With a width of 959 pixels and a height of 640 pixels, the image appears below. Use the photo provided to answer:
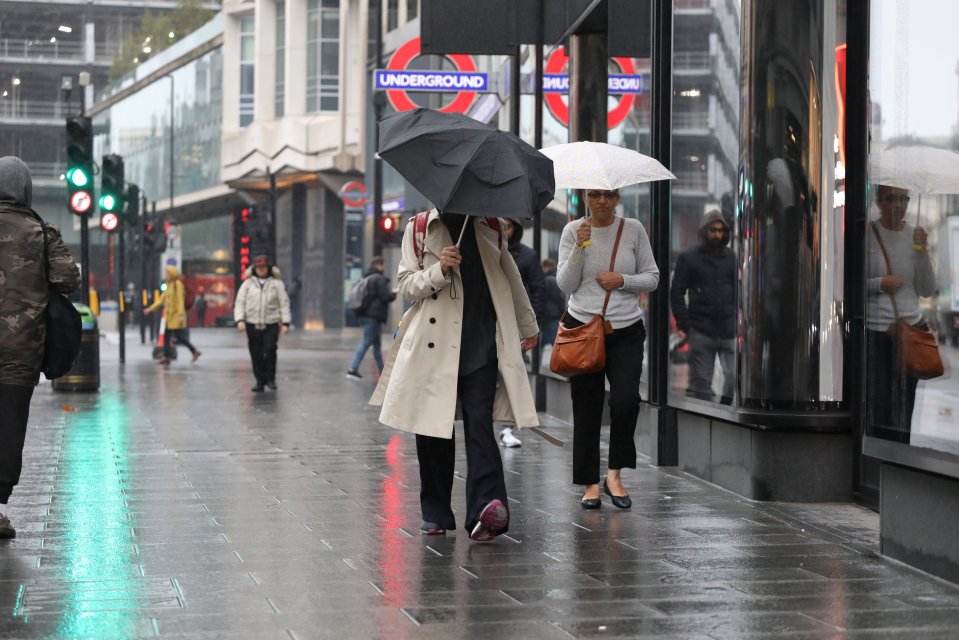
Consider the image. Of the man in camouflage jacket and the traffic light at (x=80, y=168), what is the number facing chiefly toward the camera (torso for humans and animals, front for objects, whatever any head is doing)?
1

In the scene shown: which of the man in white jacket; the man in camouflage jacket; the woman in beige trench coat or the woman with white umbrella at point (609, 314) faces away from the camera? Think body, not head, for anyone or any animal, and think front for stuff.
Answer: the man in camouflage jacket

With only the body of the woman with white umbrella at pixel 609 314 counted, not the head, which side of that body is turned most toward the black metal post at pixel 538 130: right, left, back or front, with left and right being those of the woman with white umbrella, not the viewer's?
back

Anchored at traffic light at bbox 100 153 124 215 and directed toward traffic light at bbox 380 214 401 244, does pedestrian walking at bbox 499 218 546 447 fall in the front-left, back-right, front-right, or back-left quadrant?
back-right

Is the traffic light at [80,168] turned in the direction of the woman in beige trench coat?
yes

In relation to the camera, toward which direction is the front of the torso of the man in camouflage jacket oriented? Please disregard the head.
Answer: away from the camera

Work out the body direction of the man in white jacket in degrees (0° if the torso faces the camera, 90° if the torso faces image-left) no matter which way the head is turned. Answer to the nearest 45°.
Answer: approximately 0°

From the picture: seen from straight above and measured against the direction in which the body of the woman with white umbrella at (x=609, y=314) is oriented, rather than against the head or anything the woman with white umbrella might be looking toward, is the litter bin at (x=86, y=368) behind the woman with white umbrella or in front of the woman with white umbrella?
behind

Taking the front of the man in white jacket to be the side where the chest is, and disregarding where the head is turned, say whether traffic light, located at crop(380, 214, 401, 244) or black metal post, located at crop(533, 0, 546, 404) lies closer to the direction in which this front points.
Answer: the black metal post

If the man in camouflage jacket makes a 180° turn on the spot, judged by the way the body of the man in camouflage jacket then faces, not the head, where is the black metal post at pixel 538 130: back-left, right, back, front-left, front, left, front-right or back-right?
back-left

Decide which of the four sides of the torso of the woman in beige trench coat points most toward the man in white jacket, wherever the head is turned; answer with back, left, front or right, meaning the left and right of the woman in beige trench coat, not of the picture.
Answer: back

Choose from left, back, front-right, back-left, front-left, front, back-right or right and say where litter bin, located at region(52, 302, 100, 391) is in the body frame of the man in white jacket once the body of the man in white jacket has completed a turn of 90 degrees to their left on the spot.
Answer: back

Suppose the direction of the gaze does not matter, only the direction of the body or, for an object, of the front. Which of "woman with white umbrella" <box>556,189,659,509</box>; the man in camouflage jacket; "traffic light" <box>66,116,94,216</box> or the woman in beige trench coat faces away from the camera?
the man in camouflage jacket

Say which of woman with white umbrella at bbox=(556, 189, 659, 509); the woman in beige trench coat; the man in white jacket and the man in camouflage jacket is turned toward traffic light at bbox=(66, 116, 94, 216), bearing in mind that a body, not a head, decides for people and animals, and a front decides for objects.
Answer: the man in camouflage jacket

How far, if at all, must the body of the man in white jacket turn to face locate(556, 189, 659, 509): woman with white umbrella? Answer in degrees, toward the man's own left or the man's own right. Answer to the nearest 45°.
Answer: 0° — they already face them

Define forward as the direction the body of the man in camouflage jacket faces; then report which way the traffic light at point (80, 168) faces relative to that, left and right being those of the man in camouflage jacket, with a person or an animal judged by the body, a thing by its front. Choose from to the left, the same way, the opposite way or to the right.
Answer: the opposite way

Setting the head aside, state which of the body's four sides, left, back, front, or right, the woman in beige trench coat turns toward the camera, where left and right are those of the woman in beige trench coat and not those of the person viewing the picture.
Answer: front
